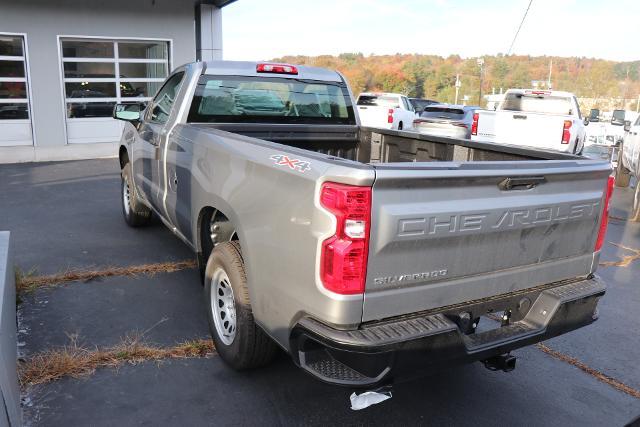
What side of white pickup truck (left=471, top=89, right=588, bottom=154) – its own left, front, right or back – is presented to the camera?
back

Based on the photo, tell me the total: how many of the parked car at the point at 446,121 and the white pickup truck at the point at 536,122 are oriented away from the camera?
2

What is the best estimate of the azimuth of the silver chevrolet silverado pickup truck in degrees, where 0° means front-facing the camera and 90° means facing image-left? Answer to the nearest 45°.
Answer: approximately 135°

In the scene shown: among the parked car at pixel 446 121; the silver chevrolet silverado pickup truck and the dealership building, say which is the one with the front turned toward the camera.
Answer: the dealership building

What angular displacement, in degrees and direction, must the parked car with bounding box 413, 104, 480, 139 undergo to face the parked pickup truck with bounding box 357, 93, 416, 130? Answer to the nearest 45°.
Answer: approximately 45° to its left

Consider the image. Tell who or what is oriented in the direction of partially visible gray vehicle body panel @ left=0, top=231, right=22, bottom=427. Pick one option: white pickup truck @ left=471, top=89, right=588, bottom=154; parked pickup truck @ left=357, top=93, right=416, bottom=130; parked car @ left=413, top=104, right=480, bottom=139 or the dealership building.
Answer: the dealership building

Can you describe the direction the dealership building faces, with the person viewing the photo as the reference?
facing the viewer

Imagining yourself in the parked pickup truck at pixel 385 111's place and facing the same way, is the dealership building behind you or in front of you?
behind

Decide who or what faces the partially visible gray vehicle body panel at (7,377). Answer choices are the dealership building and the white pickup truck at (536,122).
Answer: the dealership building

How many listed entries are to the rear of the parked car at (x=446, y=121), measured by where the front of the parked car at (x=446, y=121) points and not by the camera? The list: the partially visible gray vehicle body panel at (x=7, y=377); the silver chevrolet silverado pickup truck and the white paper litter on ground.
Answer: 3

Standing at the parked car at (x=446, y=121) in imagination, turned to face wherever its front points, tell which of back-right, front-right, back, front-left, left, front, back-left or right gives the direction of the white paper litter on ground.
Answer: back

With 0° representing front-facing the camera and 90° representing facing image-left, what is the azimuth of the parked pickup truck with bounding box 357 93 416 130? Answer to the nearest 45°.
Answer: approximately 225°

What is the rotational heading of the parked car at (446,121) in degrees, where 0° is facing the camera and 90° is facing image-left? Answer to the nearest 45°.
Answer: approximately 180°

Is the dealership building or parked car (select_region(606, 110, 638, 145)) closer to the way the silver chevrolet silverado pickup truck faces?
the dealership building

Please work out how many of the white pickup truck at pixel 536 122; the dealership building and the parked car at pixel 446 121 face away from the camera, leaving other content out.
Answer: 2

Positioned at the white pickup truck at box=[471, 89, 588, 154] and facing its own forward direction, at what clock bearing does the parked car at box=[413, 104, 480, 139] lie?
The parked car is roughly at 11 o'clock from the white pickup truck.
